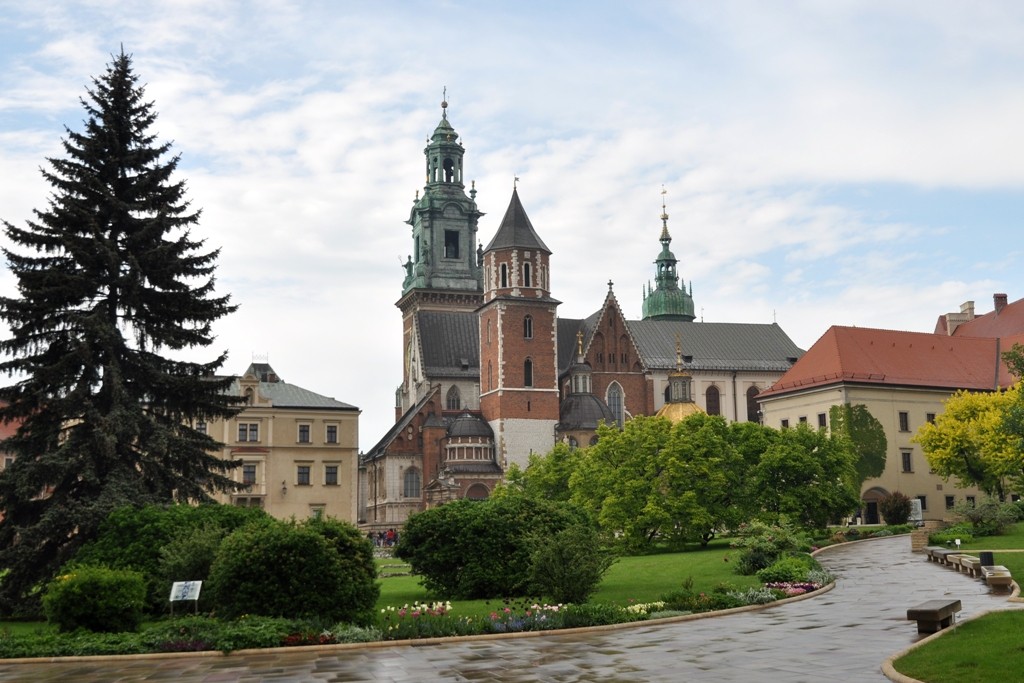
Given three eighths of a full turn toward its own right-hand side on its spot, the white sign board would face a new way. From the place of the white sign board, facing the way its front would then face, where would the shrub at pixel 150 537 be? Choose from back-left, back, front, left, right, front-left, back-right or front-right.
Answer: front-right

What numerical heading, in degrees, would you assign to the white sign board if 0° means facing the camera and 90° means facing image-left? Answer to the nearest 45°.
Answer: approximately 0°

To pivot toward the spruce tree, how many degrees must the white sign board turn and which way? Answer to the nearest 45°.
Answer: approximately 180°

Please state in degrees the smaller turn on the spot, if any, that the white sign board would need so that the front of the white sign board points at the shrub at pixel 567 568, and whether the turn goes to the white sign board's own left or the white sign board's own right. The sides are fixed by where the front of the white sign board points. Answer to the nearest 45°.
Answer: approximately 90° to the white sign board's own left

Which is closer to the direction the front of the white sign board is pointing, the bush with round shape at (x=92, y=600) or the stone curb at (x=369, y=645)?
the stone curb

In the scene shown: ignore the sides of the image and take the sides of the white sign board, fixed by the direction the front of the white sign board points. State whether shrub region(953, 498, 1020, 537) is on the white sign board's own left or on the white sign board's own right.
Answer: on the white sign board's own left

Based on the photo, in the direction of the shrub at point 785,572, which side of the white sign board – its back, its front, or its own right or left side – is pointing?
left

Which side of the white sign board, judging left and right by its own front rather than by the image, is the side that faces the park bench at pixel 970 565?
left
